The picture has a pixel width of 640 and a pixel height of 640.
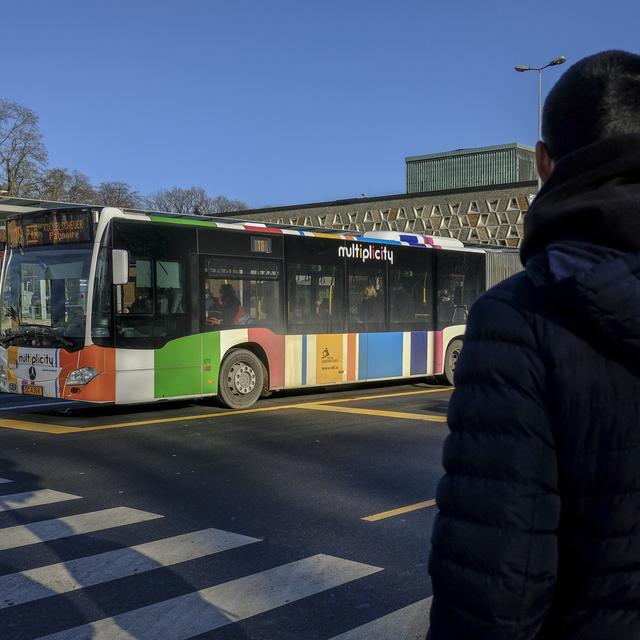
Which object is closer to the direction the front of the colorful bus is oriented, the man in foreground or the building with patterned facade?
the man in foreground

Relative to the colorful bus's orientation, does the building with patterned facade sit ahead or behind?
behind

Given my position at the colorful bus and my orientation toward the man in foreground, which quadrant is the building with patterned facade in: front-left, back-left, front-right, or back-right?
back-left

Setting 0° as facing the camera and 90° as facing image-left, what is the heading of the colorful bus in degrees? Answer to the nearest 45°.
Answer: approximately 45°

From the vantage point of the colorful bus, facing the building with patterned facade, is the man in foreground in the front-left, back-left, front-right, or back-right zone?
back-right
